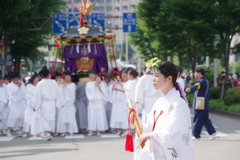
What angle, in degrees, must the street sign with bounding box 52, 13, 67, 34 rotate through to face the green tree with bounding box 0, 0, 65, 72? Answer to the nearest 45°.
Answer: approximately 135° to its right

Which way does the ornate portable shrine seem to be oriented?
toward the camera

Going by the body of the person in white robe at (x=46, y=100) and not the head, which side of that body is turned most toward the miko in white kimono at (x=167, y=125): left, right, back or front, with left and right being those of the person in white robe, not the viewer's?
back

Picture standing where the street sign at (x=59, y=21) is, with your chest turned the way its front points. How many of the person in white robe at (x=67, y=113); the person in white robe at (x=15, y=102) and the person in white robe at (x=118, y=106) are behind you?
0
